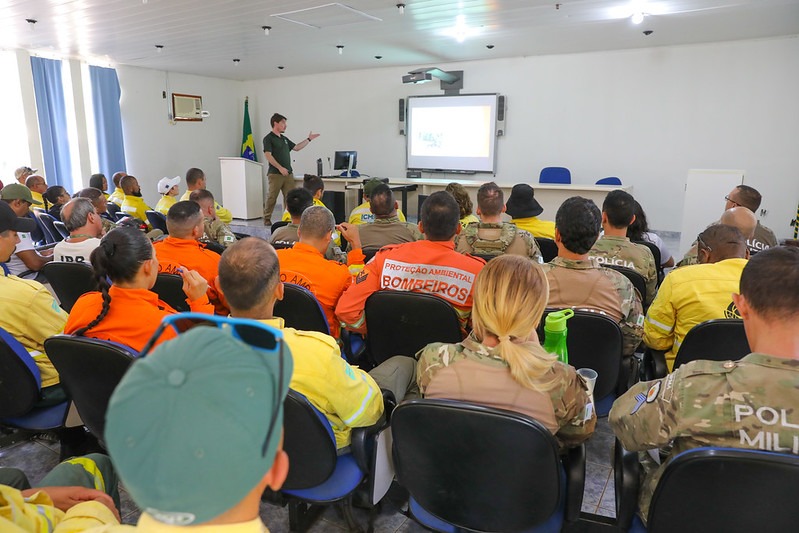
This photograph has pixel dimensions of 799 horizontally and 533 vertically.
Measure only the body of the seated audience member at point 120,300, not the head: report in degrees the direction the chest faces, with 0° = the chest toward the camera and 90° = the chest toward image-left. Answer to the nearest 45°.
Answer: approximately 225°

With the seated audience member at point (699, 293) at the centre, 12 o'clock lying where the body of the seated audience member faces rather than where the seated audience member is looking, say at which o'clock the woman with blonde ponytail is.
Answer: The woman with blonde ponytail is roughly at 8 o'clock from the seated audience member.

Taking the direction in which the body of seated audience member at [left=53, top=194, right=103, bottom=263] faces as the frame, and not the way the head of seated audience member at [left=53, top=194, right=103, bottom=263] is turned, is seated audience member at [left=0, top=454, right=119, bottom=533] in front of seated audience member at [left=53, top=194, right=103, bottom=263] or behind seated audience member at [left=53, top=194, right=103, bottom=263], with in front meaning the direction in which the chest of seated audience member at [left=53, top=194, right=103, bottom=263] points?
behind

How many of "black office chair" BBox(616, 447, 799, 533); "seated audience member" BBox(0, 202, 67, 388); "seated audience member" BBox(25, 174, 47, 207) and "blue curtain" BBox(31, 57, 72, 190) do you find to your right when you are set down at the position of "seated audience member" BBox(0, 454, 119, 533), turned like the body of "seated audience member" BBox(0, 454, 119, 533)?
1

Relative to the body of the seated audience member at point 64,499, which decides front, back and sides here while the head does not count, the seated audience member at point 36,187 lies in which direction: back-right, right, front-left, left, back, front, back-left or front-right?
front-left

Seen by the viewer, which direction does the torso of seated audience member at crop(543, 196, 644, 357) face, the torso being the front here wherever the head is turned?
away from the camera

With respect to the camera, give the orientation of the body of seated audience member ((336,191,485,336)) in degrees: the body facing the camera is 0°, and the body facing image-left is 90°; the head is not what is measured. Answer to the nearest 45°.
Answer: approximately 180°

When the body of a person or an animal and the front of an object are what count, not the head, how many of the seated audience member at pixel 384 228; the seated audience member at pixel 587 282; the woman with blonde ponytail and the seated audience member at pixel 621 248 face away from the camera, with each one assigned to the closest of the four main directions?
4

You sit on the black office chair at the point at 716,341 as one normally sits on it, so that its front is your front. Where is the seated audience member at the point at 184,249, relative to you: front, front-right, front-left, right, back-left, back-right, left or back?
front-left

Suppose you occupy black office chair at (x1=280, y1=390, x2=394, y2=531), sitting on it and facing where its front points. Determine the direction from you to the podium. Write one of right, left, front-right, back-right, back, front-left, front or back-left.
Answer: front-left

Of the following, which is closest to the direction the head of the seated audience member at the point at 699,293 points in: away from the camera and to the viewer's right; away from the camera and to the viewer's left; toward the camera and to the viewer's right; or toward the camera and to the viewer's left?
away from the camera and to the viewer's left

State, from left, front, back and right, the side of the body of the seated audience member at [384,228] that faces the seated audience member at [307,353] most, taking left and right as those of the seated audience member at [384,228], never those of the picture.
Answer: back

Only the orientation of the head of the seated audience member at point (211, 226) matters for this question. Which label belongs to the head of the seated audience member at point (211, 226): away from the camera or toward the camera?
away from the camera

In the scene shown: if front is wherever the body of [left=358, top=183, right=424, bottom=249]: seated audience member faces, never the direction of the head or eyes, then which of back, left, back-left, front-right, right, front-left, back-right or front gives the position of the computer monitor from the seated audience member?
front

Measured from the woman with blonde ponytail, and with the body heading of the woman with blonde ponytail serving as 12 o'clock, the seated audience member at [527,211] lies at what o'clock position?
The seated audience member is roughly at 12 o'clock from the woman with blonde ponytail.

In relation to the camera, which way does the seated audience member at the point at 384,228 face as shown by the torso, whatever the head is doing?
away from the camera

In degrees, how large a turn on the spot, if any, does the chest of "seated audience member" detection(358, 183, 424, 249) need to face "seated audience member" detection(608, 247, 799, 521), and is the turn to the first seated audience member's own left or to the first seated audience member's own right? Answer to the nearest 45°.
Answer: approximately 180°

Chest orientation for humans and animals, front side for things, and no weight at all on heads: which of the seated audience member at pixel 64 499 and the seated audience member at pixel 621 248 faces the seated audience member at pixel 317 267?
the seated audience member at pixel 64 499
